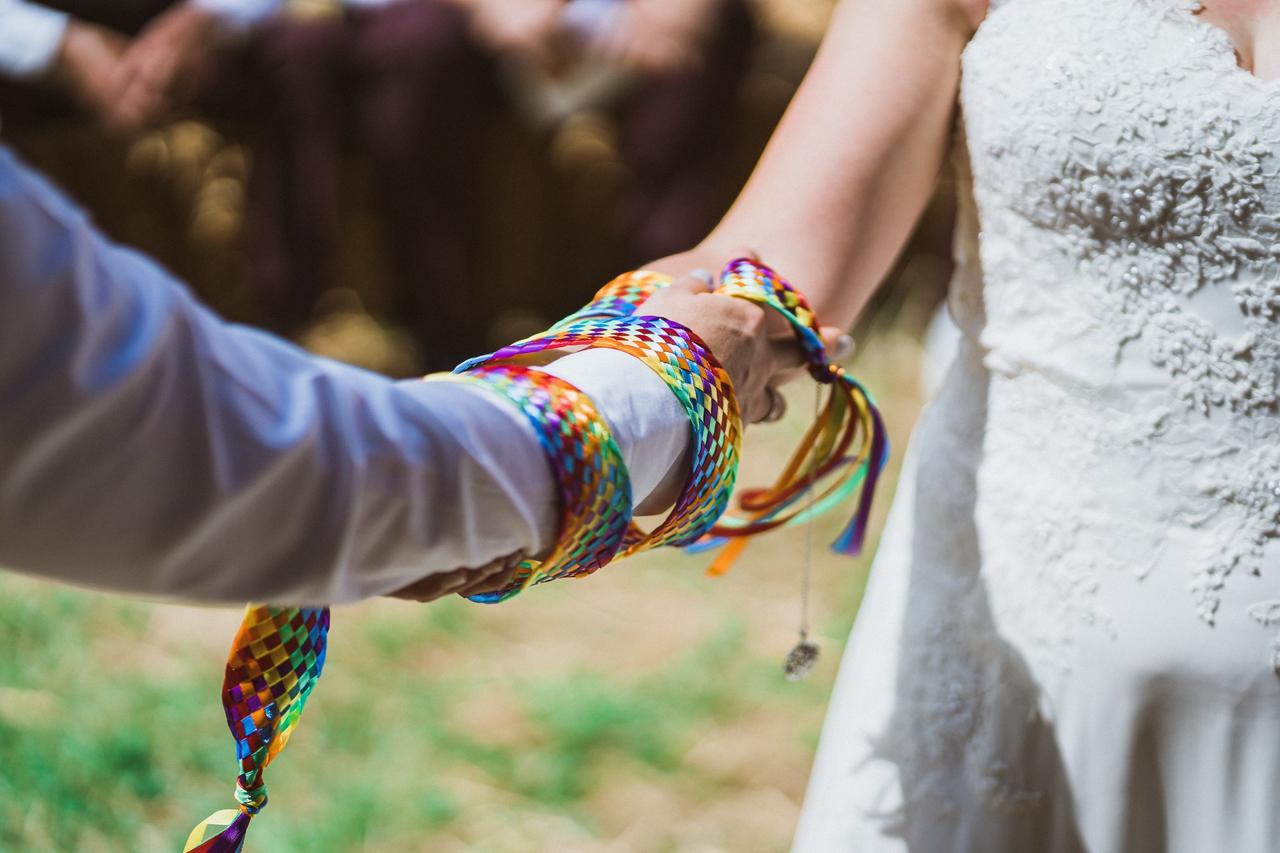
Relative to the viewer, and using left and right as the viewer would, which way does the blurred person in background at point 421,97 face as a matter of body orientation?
facing the viewer

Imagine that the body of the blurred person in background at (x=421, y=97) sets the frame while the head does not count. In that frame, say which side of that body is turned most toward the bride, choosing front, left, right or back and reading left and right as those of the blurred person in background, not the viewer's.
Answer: front

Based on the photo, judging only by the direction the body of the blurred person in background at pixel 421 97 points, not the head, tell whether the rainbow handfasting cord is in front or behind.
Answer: in front
